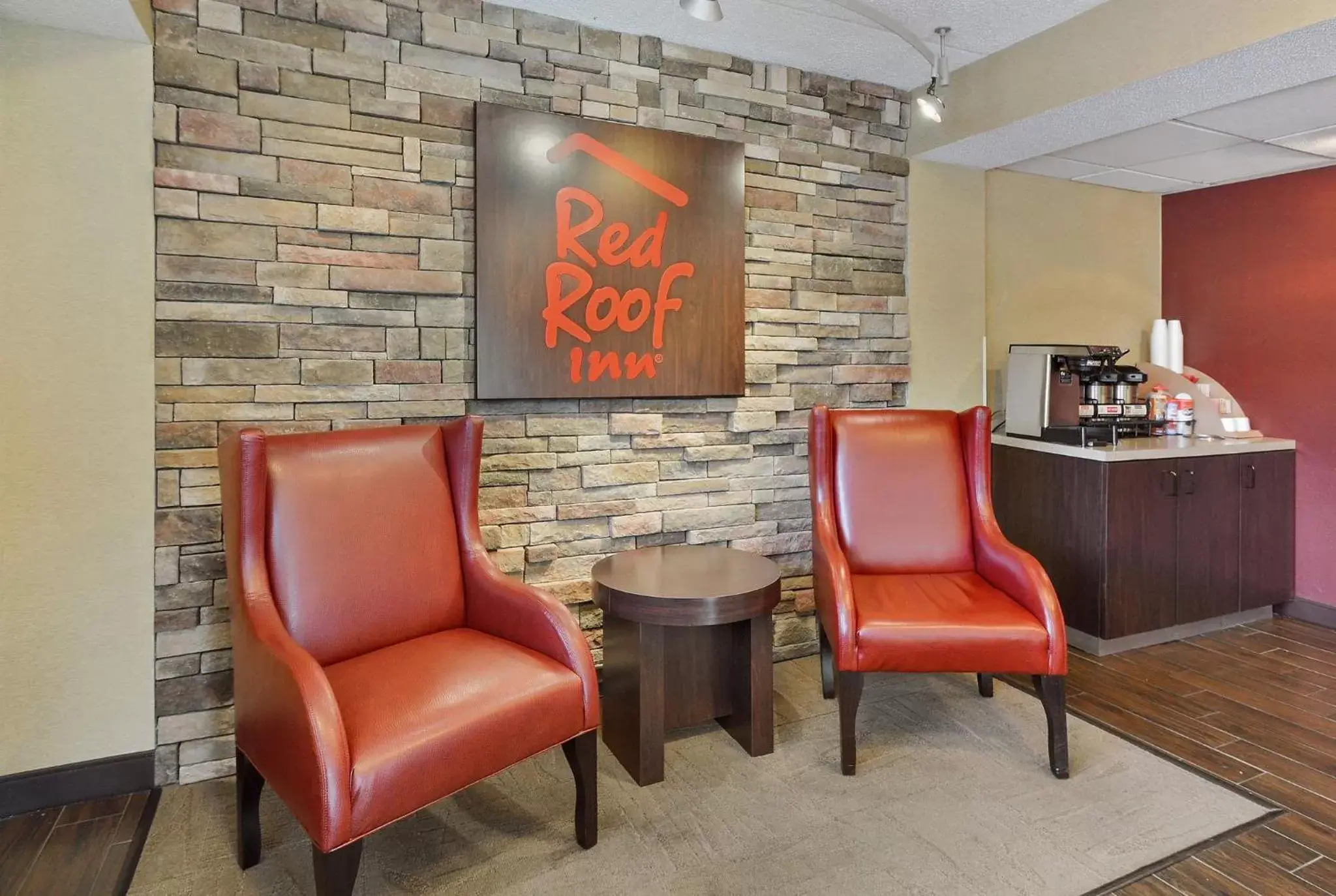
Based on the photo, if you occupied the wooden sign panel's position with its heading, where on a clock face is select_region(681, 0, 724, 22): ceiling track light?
The ceiling track light is roughly at 1 o'clock from the wooden sign panel.

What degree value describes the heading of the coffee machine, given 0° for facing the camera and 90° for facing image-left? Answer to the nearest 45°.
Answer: approximately 315°

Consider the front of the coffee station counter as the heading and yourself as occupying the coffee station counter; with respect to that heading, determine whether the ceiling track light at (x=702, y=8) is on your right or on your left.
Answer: on your right

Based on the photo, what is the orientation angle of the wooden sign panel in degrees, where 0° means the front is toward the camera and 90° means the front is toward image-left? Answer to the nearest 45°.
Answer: approximately 315°

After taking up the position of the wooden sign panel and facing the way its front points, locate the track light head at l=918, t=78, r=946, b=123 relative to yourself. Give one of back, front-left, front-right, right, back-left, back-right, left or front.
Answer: front-left

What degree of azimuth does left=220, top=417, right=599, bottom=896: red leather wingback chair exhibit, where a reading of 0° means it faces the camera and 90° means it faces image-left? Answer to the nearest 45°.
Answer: approximately 315°

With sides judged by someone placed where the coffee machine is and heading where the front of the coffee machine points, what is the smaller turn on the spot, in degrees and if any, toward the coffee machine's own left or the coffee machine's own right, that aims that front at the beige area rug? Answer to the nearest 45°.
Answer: approximately 45° to the coffee machine's own right

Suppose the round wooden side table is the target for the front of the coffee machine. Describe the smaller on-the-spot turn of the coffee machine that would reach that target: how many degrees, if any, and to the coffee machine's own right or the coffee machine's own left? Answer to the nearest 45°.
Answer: approximately 90° to the coffee machine's own right
